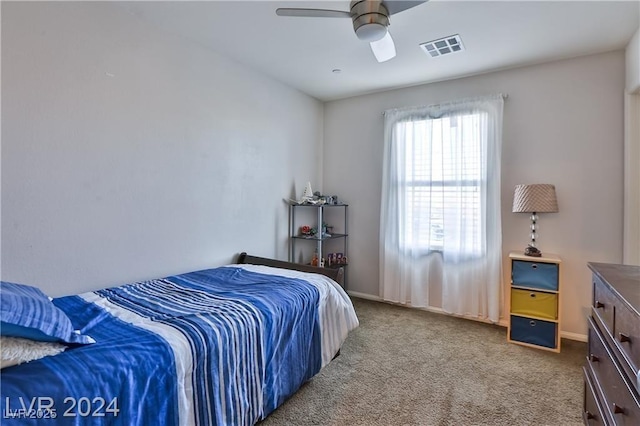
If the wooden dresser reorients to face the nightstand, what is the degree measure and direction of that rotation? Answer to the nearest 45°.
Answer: approximately 90° to its right

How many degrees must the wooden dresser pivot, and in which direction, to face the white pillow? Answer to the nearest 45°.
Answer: approximately 45° to its left

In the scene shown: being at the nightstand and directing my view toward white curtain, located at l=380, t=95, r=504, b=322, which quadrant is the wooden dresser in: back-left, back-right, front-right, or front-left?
back-left

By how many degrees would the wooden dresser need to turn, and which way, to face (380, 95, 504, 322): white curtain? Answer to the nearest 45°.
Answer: approximately 45° to its right

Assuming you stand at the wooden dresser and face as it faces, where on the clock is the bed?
The bed is roughly at 11 o'clock from the wooden dresser.

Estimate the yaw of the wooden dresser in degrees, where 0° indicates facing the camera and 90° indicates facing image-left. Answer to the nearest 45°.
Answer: approximately 90°

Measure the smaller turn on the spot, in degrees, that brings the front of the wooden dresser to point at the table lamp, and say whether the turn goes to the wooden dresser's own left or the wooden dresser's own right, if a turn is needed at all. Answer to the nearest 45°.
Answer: approximately 90° to the wooden dresser's own right

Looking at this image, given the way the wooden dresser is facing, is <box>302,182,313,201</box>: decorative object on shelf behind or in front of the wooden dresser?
in front
